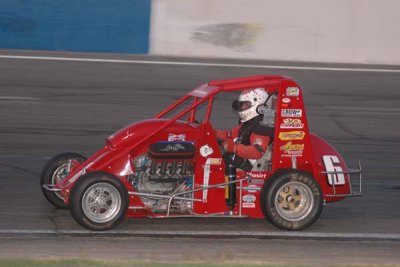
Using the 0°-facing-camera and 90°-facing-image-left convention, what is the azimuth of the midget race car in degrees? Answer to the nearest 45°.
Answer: approximately 90°
